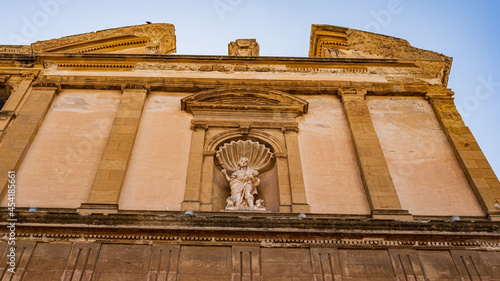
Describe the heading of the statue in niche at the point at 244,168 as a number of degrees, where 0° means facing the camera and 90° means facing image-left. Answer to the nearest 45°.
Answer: approximately 0°
